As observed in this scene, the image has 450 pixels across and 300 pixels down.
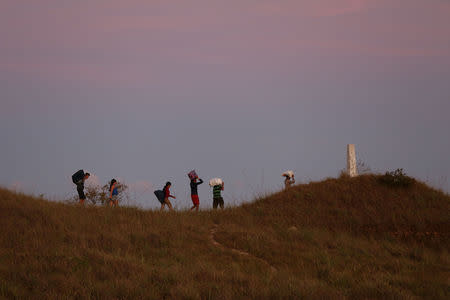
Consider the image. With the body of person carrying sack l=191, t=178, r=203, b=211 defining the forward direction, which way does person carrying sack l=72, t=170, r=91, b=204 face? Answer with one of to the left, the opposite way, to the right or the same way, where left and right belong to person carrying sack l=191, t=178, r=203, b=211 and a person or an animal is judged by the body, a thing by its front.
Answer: the same way

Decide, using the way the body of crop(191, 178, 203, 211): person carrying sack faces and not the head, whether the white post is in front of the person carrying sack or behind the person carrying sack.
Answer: in front

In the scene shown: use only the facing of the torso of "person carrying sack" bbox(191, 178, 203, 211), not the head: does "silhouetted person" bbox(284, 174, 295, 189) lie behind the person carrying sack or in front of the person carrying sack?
in front

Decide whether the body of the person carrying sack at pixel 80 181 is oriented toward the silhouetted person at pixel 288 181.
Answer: yes

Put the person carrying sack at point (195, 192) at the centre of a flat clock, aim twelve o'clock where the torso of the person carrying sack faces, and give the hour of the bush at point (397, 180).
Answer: The bush is roughly at 12 o'clock from the person carrying sack.

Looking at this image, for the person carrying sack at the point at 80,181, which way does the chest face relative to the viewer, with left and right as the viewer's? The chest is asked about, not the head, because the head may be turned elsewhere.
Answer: facing to the right of the viewer

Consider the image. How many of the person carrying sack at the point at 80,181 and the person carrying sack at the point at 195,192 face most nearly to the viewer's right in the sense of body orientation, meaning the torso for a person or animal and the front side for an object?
2

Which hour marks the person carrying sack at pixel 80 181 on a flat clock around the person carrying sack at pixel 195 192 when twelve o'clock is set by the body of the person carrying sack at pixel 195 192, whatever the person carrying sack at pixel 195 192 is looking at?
the person carrying sack at pixel 80 181 is roughly at 6 o'clock from the person carrying sack at pixel 195 192.

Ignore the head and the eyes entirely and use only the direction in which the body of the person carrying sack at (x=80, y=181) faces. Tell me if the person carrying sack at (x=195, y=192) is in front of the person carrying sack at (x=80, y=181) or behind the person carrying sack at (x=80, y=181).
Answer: in front

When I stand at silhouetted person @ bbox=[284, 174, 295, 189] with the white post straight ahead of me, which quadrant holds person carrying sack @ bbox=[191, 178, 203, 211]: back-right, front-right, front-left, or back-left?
back-right

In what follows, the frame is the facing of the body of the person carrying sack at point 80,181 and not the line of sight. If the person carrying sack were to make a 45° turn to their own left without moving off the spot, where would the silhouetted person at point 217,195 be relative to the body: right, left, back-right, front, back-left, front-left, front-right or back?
front-right

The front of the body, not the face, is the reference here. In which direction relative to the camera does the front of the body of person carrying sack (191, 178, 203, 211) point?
to the viewer's right
